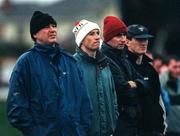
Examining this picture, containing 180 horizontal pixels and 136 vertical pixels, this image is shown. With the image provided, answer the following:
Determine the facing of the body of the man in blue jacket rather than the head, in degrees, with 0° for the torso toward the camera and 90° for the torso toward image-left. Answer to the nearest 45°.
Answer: approximately 315°

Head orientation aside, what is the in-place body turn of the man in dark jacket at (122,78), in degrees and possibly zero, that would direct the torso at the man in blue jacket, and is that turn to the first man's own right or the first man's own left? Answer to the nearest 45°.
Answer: approximately 90° to the first man's own right

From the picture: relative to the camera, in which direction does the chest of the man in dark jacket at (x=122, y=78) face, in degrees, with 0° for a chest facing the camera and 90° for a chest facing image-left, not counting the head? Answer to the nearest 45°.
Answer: approximately 315°

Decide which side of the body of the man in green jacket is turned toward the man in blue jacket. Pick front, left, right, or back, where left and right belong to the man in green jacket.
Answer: right

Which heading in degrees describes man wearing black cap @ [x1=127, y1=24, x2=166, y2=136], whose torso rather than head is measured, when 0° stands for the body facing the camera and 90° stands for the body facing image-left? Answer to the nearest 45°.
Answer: approximately 315°

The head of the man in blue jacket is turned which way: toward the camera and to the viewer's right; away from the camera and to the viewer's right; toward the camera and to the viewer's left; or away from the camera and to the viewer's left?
toward the camera and to the viewer's right

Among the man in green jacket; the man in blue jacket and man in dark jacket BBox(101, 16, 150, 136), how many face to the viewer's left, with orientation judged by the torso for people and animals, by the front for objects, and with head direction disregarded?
0

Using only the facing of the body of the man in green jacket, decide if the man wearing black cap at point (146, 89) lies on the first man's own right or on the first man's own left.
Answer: on the first man's own left

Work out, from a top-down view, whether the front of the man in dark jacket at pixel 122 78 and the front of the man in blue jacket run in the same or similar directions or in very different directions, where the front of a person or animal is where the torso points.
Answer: same or similar directions

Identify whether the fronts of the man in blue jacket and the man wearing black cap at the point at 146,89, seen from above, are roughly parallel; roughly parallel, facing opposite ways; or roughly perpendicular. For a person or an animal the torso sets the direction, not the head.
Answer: roughly parallel

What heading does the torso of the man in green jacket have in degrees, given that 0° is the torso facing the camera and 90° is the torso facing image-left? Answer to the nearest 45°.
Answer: approximately 315°

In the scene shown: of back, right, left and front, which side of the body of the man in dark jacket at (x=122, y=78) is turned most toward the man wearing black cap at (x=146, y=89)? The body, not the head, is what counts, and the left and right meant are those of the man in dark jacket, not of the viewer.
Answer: left

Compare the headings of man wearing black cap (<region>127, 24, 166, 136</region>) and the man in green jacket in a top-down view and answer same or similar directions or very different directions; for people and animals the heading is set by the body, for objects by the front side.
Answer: same or similar directions

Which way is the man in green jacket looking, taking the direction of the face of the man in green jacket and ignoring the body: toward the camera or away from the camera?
toward the camera
